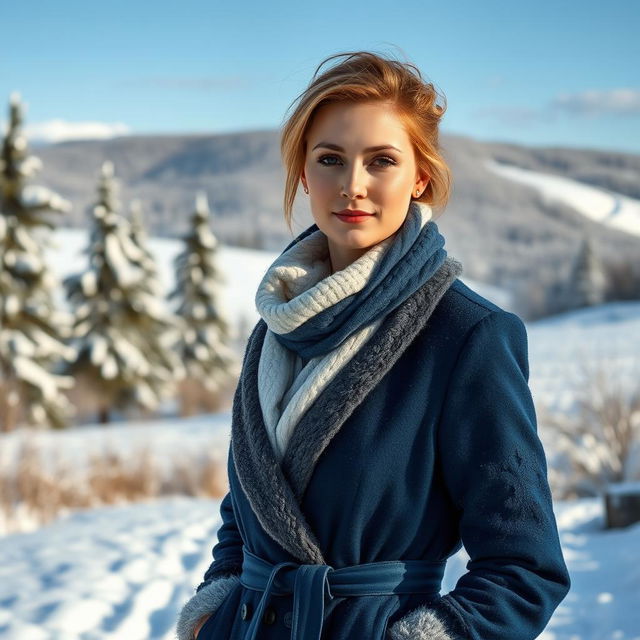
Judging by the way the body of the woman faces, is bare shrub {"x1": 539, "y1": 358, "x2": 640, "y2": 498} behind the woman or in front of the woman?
behind

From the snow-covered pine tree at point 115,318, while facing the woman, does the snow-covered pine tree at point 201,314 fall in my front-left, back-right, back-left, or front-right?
back-left

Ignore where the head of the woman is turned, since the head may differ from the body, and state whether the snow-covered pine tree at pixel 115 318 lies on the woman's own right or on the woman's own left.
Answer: on the woman's own right

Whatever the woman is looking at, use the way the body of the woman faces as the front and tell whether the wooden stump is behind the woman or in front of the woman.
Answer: behind

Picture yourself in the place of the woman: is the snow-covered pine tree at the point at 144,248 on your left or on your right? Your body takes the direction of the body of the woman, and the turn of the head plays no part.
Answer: on your right

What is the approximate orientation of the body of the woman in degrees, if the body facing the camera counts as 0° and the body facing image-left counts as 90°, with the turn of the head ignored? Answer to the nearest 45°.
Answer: approximately 45°

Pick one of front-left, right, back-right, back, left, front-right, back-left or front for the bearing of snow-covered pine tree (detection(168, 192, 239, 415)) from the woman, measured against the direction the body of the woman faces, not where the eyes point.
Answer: back-right

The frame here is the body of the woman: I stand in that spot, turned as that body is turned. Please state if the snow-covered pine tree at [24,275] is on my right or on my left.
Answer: on my right
